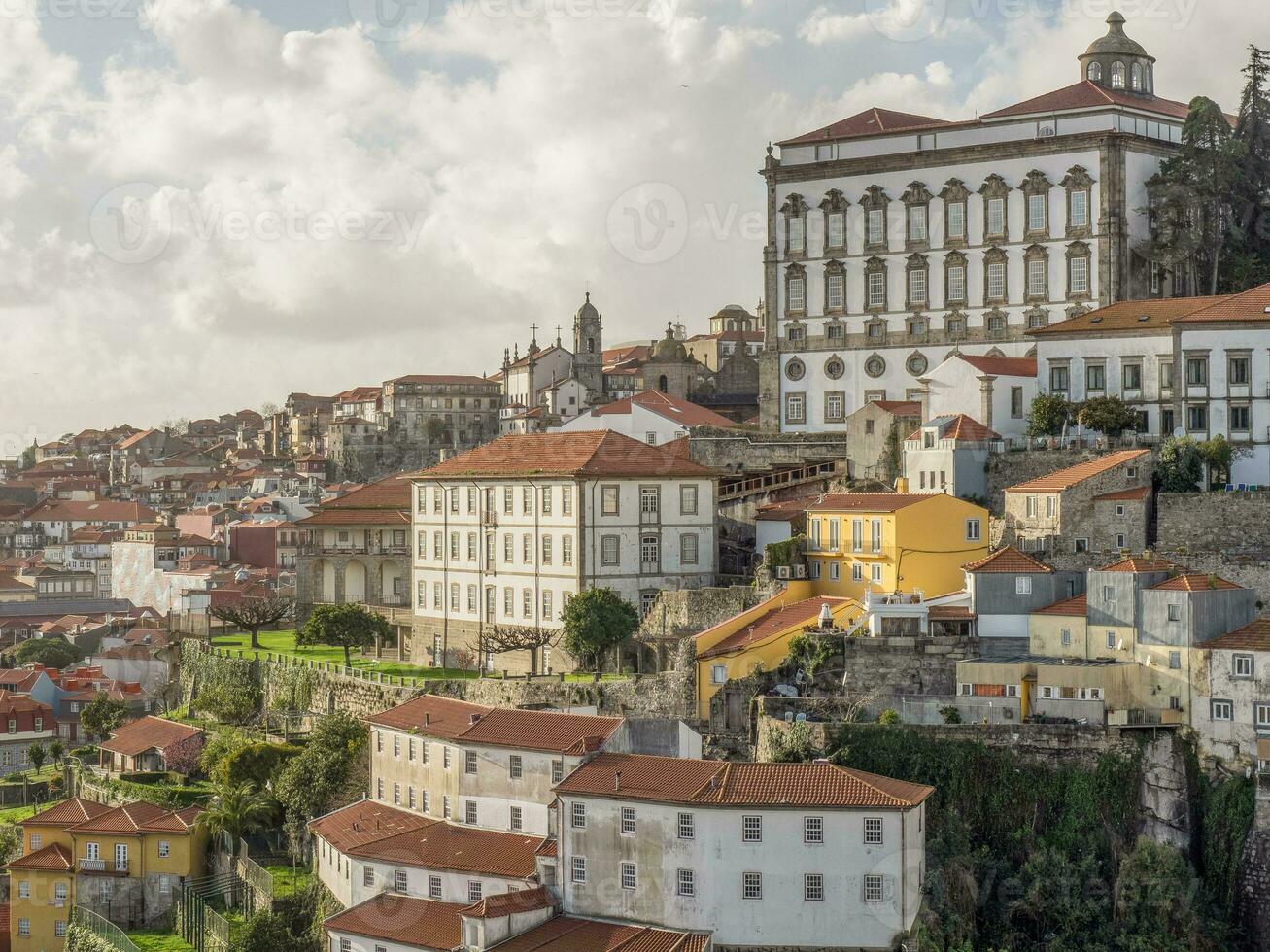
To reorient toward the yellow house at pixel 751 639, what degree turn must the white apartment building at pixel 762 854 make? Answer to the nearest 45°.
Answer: approximately 180°
